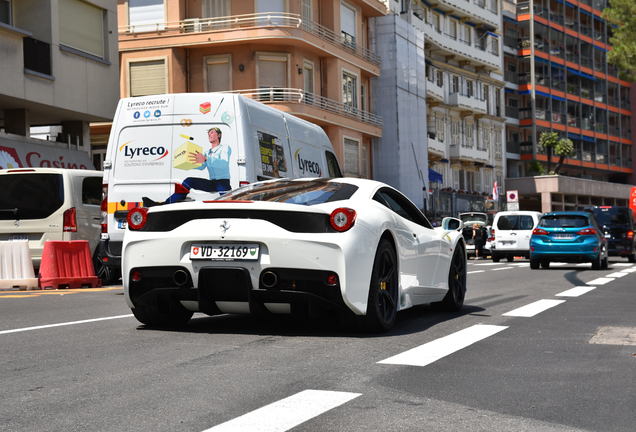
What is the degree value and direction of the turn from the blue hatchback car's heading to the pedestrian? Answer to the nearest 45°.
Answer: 0° — it already faces them

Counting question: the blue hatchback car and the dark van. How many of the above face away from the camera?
2

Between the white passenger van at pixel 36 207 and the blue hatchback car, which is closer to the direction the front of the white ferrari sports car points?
the blue hatchback car

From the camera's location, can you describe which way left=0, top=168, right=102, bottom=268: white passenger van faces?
facing away from the viewer and to the right of the viewer

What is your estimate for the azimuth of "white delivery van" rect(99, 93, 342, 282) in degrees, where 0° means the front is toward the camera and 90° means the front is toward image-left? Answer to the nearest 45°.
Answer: approximately 225°

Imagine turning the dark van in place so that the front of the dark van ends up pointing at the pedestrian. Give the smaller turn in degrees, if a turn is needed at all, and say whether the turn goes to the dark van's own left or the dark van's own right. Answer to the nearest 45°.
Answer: approximately 45° to the dark van's own left

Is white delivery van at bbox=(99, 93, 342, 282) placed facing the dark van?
yes

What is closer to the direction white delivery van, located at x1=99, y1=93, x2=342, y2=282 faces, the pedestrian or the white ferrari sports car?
the pedestrian

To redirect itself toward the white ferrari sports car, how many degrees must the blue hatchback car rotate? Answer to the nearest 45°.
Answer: approximately 180°

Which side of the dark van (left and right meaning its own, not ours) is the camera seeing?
back

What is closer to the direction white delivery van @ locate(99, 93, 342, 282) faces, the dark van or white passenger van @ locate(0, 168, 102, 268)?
the dark van

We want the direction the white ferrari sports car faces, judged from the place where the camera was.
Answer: facing away from the viewer and to the right of the viewer

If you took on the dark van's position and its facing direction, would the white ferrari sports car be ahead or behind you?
behind

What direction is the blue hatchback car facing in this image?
away from the camera
